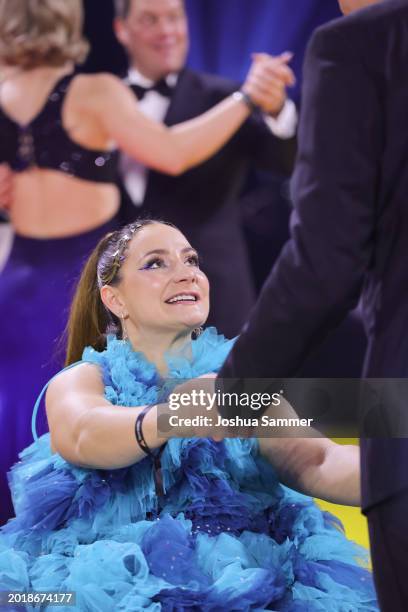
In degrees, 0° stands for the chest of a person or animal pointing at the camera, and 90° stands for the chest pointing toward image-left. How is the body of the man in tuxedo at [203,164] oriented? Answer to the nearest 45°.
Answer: approximately 45°

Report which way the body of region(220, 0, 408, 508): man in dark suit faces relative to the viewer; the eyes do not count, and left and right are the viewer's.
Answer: facing away from the viewer and to the left of the viewer

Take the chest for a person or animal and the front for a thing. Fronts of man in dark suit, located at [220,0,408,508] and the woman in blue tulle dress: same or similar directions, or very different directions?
very different directions

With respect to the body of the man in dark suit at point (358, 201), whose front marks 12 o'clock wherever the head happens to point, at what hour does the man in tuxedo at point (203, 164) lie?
The man in tuxedo is roughly at 1 o'clock from the man in dark suit.

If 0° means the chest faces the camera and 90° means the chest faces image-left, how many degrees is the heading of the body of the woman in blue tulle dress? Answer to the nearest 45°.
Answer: approximately 315°
